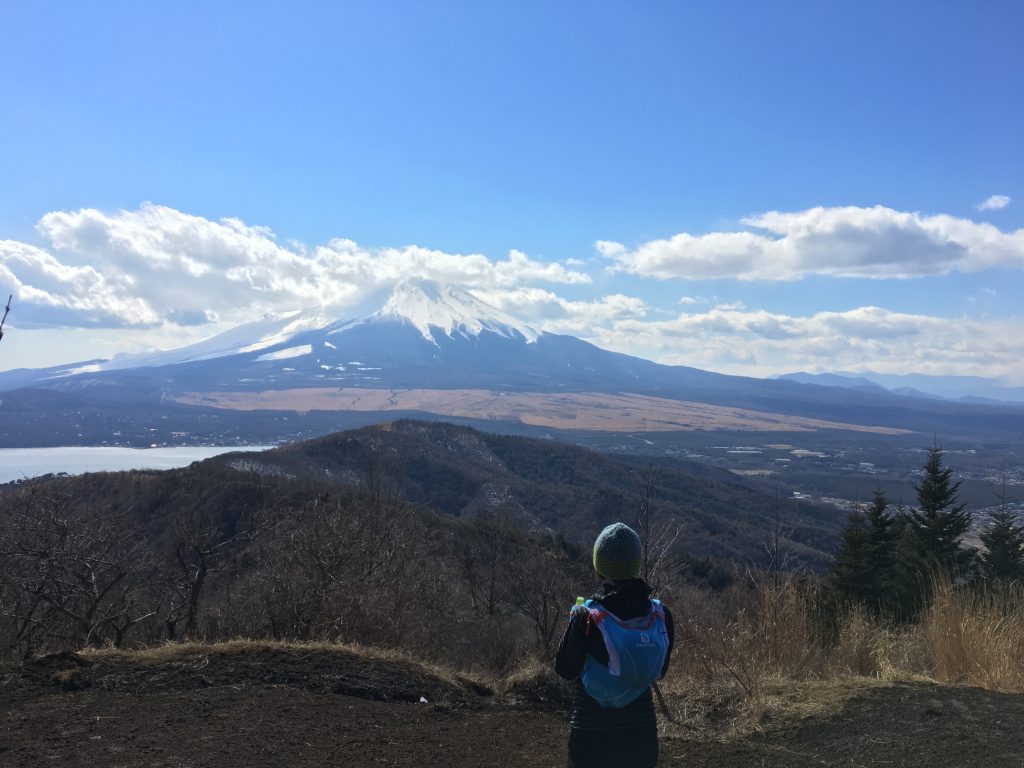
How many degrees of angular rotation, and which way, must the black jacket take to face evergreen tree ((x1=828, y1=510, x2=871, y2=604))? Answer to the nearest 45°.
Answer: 0° — it already faces it

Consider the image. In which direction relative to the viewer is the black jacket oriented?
away from the camera

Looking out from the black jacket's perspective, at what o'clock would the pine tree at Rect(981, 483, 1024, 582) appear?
The pine tree is roughly at 1 o'clock from the black jacket.

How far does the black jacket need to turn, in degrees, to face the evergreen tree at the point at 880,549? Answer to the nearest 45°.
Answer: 0° — it already faces it
